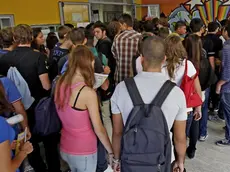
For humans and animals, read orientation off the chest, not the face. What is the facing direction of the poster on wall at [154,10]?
toward the camera

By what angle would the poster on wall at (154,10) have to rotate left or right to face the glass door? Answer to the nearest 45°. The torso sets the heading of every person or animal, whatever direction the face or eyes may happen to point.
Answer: approximately 45° to its right

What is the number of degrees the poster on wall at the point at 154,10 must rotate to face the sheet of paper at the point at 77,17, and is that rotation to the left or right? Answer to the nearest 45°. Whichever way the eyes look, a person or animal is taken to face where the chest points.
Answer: approximately 45° to its right

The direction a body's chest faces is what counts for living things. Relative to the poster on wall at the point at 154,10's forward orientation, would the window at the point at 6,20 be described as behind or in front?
in front
